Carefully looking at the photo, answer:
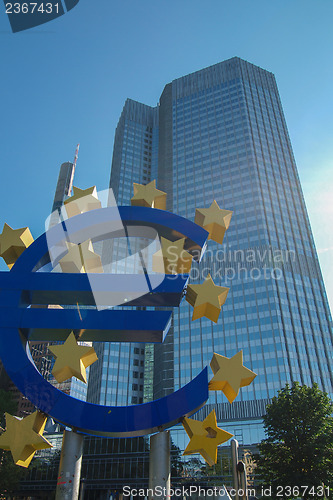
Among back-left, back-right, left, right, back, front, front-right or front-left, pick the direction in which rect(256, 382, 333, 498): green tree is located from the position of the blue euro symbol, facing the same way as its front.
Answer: back-left

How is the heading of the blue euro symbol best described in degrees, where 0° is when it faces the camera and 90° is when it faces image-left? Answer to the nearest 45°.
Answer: approximately 0°
